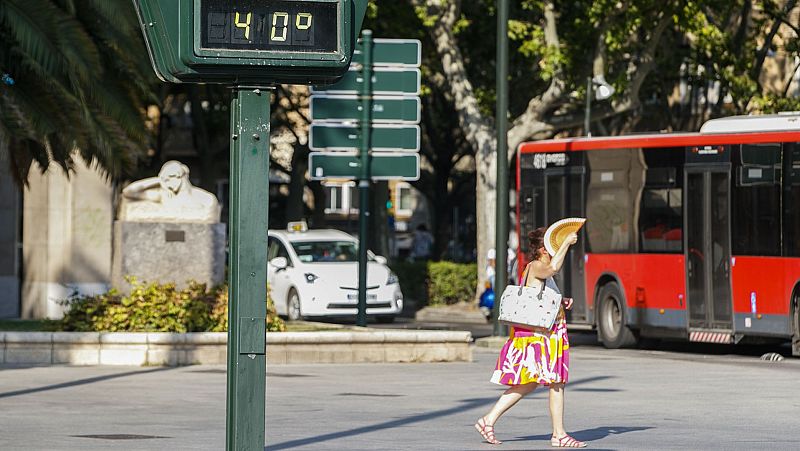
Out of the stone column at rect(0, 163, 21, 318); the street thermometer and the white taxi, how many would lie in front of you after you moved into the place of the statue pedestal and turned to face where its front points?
1

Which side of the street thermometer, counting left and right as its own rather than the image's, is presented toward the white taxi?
back

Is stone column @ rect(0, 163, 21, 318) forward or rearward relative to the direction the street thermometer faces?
rearward

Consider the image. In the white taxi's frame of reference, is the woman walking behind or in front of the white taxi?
in front

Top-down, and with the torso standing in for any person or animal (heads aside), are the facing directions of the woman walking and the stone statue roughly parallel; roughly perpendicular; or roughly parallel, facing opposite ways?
roughly perpendicular

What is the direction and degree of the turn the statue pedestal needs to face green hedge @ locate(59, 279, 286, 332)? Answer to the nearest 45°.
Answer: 0° — it already faces it
